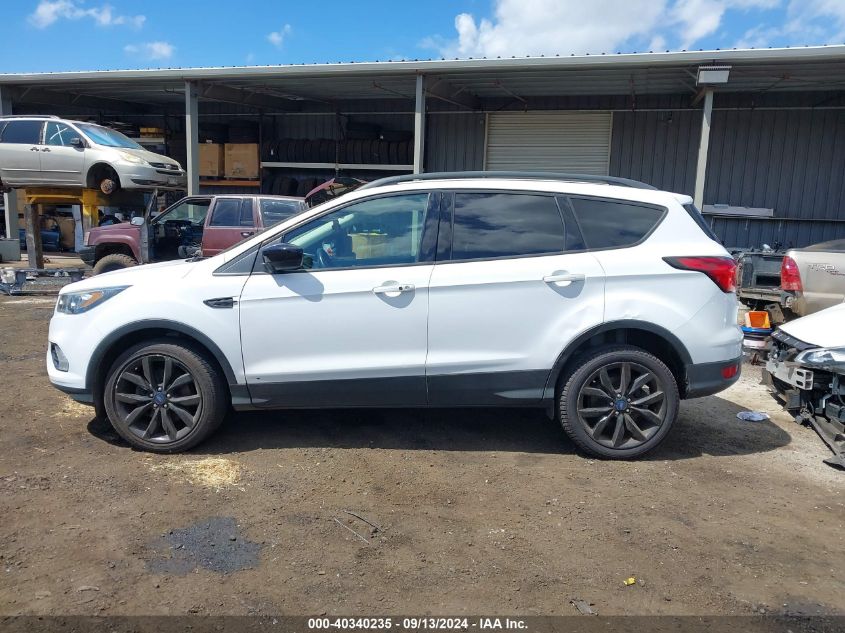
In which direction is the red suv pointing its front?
to the viewer's left

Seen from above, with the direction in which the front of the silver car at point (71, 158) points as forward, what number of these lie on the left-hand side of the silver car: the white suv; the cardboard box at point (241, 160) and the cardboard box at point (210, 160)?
2

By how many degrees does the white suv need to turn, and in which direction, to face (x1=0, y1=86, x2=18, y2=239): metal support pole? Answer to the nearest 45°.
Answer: approximately 45° to its right

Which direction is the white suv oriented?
to the viewer's left

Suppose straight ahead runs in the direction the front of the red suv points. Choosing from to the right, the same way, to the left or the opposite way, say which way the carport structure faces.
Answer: to the left

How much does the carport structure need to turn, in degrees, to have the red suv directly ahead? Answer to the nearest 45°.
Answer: approximately 45° to its right

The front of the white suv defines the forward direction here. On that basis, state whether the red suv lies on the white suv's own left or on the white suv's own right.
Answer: on the white suv's own right

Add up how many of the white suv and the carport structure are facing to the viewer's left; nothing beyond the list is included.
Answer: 1

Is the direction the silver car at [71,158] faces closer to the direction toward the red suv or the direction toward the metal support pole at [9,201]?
the red suv

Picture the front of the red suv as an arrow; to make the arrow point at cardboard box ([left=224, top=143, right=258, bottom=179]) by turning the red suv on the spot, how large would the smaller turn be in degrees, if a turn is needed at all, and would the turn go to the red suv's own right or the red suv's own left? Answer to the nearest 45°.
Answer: approximately 90° to the red suv's own right

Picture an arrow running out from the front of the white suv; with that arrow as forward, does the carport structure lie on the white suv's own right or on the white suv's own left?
on the white suv's own right
